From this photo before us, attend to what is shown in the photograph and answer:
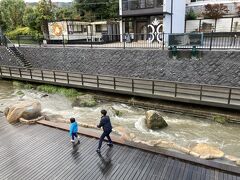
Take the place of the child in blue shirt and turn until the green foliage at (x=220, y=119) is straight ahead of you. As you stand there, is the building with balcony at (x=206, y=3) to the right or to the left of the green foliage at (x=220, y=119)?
left

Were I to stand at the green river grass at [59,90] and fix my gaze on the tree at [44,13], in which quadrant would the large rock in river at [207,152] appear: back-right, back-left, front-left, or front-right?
back-right

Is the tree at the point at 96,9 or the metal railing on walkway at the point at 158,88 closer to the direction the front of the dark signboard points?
the metal railing on walkway

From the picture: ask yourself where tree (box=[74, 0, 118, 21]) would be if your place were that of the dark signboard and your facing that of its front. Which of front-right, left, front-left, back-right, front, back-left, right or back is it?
back-right

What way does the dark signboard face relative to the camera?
toward the camera

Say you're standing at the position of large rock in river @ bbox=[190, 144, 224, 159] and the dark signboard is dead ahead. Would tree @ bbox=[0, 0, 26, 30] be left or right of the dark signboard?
left

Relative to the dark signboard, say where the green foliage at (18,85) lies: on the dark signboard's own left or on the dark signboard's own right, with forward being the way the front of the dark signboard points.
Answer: on the dark signboard's own right

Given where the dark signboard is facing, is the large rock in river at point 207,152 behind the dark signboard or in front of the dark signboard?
in front

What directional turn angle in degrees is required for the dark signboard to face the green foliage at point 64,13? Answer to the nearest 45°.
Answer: approximately 135° to its right

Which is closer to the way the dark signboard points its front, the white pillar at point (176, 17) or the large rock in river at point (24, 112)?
the large rock in river

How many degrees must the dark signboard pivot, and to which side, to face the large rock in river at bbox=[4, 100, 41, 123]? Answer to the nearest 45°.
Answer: approximately 45° to its right

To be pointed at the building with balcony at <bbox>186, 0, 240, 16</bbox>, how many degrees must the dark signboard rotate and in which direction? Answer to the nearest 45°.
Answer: approximately 180°

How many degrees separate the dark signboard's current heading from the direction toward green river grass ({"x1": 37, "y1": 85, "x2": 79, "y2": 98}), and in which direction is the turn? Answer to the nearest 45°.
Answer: approximately 90° to its right
